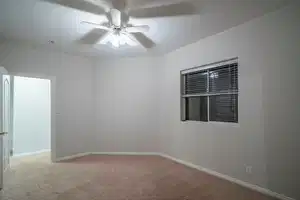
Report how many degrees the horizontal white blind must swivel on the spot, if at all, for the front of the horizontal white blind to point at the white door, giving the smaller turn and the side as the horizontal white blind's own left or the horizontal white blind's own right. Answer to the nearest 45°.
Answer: approximately 45° to the horizontal white blind's own right

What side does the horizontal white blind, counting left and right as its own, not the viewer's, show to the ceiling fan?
front

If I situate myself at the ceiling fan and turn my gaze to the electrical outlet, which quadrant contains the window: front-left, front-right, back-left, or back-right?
front-left
